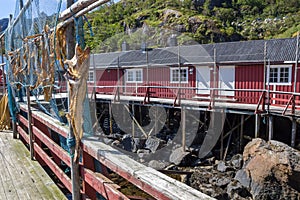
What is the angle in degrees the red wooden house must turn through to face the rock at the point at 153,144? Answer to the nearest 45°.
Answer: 0° — it already faces it

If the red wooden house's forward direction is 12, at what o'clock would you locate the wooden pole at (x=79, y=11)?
The wooden pole is roughly at 11 o'clock from the red wooden house.

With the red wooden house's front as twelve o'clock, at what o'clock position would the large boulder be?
The large boulder is roughly at 10 o'clock from the red wooden house.

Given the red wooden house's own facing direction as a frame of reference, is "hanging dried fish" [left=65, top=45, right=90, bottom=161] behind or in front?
in front

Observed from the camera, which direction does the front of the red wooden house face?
facing the viewer and to the left of the viewer

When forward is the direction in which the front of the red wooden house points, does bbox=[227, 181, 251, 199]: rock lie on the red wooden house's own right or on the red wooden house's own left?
on the red wooden house's own left

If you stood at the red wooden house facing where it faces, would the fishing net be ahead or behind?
ahead

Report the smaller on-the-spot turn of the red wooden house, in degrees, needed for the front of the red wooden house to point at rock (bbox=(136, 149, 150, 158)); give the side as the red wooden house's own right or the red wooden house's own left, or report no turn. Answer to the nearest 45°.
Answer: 0° — it already faces it

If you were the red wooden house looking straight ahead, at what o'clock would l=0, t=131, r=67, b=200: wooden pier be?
The wooden pier is roughly at 11 o'clock from the red wooden house.

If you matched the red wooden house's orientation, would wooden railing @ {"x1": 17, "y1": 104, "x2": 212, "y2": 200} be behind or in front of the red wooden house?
in front
